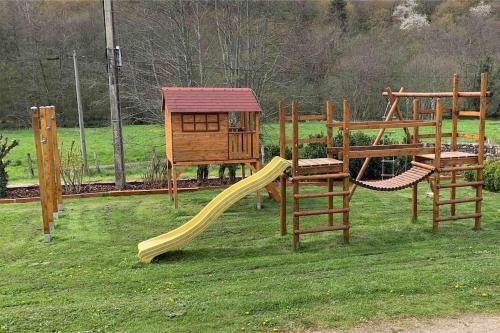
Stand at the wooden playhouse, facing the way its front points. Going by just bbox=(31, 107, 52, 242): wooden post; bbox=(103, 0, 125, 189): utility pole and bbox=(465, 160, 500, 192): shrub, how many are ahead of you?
1

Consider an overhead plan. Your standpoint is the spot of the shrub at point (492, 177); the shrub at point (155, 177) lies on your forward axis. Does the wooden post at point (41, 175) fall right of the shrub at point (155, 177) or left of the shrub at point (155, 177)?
left

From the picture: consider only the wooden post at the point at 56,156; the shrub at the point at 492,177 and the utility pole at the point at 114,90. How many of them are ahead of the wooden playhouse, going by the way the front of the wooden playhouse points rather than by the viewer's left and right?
1
